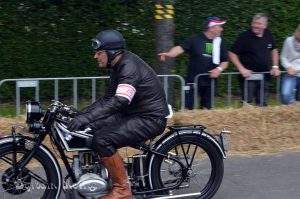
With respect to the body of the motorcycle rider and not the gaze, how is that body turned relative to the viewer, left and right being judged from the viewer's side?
facing to the left of the viewer

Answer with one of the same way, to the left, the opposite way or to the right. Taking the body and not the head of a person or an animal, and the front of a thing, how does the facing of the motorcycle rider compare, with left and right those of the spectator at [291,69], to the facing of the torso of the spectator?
to the right

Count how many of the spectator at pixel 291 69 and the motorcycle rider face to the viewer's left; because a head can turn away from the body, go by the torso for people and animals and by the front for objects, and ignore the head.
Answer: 1

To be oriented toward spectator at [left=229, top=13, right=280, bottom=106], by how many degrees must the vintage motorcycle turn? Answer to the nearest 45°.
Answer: approximately 135° to its right

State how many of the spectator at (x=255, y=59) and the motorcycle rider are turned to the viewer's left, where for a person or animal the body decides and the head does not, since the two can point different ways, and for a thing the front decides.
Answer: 1

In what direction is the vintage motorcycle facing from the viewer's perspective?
to the viewer's left

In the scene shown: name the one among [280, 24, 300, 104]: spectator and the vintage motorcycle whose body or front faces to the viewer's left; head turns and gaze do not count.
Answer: the vintage motorcycle

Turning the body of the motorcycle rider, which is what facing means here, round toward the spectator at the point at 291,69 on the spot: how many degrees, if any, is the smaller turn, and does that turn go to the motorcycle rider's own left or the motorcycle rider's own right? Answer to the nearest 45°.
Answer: approximately 135° to the motorcycle rider's own right

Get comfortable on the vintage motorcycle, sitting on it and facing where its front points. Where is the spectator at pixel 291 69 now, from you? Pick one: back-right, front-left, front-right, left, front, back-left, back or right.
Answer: back-right

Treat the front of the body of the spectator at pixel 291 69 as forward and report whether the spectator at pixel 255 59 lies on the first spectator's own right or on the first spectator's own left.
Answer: on the first spectator's own right

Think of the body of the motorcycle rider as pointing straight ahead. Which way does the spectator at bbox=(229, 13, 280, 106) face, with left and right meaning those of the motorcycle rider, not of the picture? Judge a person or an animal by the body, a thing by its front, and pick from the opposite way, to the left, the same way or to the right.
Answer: to the left

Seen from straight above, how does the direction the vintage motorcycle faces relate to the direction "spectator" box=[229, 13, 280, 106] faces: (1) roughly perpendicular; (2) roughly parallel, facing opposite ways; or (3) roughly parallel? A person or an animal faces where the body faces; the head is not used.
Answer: roughly perpendicular

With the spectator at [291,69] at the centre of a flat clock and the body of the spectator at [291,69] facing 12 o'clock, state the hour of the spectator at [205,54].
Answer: the spectator at [205,54] is roughly at 2 o'clock from the spectator at [291,69].
